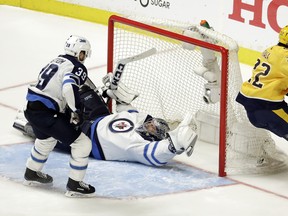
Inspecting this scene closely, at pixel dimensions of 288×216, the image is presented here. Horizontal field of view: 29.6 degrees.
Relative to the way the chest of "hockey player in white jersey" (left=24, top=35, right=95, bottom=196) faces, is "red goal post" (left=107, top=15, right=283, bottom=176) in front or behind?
in front

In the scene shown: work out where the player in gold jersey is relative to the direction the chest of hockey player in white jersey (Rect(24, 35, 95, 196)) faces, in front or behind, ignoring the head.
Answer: in front

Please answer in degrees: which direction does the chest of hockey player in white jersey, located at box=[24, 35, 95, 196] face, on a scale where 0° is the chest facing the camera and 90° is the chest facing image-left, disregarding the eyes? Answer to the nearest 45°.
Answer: approximately 225°
